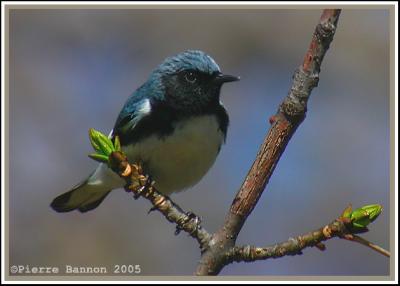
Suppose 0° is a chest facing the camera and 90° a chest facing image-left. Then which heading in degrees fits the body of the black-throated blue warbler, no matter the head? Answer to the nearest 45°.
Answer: approximately 315°

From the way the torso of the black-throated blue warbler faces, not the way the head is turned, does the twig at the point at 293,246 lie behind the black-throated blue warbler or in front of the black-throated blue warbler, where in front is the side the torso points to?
in front
